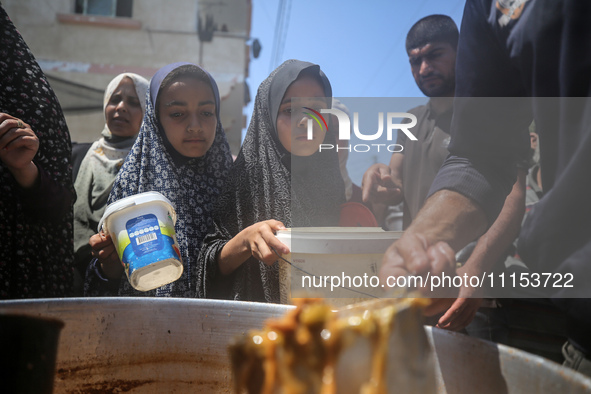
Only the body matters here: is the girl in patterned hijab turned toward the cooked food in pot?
yes

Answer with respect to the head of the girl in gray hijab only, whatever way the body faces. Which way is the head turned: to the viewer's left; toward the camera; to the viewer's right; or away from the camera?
toward the camera

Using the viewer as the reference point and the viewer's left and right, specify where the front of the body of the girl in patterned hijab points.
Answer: facing the viewer

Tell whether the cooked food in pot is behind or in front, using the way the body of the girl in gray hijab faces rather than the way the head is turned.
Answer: in front

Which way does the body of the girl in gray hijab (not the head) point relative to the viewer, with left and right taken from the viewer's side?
facing the viewer and to the right of the viewer

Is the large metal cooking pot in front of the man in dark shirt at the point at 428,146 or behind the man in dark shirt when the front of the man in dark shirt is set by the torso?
in front

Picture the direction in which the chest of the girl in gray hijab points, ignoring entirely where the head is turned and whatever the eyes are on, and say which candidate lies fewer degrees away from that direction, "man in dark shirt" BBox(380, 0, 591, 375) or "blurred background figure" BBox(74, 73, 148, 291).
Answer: the man in dark shirt

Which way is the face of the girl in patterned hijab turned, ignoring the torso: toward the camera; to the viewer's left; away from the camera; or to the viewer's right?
toward the camera

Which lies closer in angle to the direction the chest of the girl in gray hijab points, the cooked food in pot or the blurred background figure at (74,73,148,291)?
the cooked food in pot

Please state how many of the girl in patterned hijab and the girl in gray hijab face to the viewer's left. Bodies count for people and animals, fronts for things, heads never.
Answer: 0

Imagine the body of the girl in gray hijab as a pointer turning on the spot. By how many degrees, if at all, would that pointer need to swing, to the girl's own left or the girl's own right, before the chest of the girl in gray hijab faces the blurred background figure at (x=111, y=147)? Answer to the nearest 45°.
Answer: approximately 180°

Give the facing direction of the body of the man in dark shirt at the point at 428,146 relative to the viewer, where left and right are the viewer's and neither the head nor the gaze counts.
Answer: facing the viewer and to the left of the viewer

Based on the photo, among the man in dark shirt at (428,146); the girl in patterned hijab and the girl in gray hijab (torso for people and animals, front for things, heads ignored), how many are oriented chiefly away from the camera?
0
